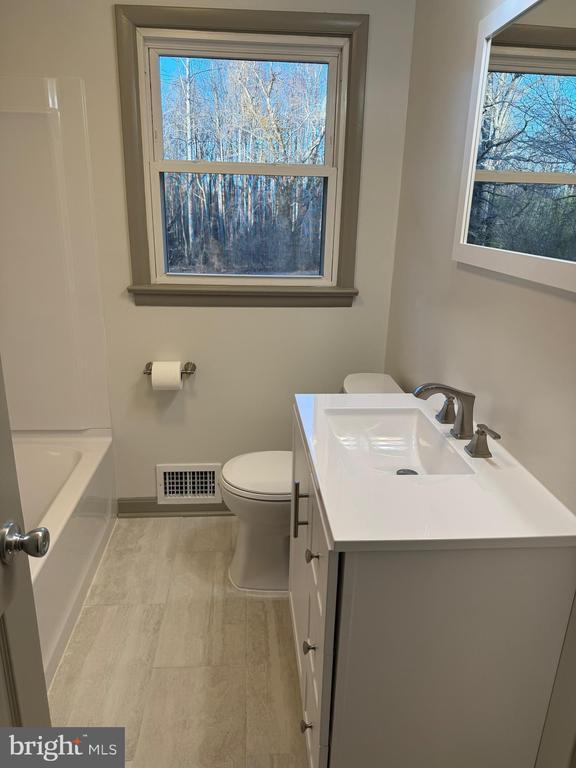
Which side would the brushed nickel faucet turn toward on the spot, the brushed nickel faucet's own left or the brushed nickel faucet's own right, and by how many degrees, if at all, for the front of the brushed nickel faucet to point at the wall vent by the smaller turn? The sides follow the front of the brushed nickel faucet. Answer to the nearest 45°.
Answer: approximately 45° to the brushed nickel faucet's own right

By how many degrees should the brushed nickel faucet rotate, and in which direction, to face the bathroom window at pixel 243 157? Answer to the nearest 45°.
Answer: approximately 45° to its right

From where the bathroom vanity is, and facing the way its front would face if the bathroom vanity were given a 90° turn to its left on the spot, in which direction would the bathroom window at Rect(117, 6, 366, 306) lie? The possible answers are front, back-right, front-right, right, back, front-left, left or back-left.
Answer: back-right

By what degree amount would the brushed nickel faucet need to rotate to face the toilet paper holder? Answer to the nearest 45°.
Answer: approximately 45° to its right

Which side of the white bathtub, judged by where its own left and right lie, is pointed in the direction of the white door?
right

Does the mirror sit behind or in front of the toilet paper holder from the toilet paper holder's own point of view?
in front

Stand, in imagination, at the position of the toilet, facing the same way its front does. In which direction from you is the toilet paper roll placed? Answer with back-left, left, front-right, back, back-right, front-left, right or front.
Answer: front-right

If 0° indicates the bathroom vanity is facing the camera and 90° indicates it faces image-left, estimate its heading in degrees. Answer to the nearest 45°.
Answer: approximately 90°

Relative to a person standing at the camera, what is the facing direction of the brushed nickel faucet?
facing to the left of the viewer

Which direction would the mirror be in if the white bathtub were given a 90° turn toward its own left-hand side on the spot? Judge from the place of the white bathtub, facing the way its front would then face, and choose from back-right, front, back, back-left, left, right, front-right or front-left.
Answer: back-right

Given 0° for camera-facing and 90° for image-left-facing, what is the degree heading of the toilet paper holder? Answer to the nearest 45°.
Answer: approximately 0°

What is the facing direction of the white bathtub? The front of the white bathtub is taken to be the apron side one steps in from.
to the viewer's right
